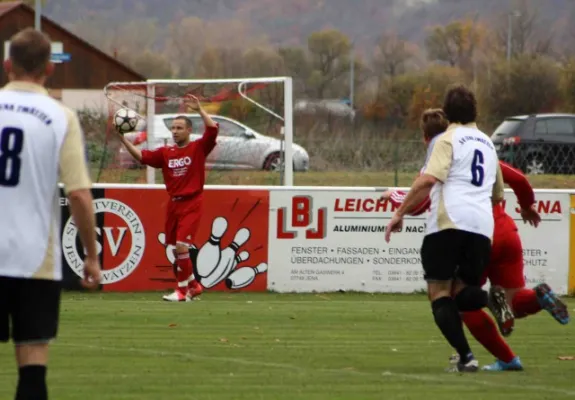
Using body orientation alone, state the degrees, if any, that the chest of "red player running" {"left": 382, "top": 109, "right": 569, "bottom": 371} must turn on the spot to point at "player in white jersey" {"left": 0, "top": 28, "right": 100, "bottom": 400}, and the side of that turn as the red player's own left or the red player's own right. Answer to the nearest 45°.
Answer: approximately 45° to the red player's own left

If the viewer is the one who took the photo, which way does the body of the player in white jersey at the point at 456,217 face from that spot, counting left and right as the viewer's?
facing away from the viewer and to the left of the viewer

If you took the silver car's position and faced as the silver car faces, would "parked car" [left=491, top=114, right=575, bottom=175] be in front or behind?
in front

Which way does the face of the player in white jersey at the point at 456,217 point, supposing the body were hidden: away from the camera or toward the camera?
away from the camera

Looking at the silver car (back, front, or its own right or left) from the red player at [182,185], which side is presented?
right

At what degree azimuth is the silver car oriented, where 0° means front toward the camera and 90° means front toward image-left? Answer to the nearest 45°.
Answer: approximately 270°

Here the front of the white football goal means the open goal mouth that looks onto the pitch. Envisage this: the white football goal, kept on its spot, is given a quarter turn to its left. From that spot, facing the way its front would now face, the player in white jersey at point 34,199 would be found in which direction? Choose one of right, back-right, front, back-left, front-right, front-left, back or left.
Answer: back-right

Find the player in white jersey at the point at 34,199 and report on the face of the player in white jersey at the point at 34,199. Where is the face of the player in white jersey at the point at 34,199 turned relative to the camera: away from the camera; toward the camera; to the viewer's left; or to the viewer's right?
away from the camera

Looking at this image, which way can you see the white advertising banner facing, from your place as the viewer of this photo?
facing the viewer
